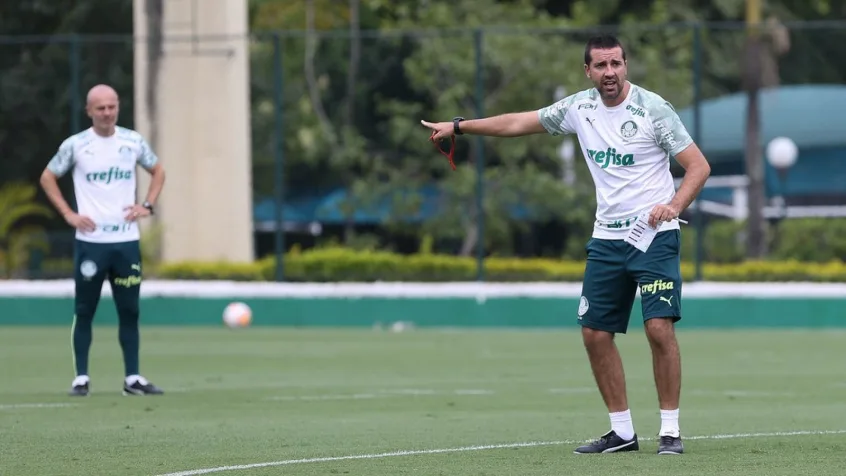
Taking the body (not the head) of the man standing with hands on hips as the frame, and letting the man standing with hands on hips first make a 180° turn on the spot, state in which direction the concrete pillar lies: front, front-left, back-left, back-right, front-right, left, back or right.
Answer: front

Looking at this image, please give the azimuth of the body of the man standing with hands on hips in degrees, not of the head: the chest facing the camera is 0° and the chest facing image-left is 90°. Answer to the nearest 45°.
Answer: approximately 0°

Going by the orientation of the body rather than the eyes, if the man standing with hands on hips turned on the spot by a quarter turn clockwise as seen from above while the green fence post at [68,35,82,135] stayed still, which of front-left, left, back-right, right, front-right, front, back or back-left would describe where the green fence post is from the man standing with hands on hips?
right

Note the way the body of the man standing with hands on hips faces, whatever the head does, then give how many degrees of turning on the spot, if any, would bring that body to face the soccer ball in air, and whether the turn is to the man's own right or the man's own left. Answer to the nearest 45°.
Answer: approximately 180°

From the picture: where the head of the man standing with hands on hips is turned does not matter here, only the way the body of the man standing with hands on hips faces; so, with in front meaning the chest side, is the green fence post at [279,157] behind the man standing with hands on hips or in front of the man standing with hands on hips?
behind
